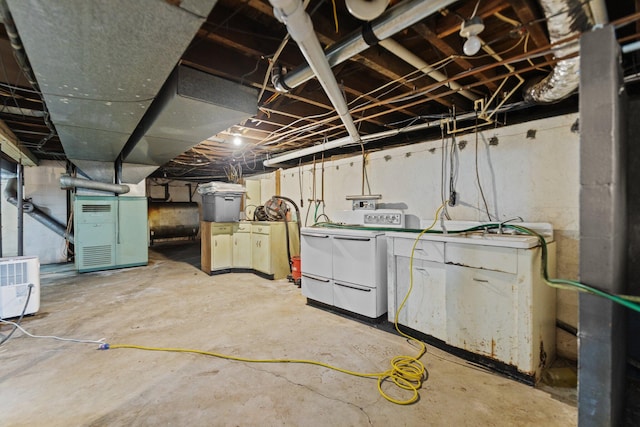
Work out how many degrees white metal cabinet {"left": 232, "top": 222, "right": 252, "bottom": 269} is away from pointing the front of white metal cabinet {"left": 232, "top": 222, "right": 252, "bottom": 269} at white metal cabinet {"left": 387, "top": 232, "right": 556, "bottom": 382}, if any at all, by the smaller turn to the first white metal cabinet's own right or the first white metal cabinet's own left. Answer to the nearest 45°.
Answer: approximately 45° to the first white metal cabinet's own left

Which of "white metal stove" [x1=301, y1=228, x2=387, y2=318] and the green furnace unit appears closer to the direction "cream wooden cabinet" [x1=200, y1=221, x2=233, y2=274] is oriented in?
the white metal stove

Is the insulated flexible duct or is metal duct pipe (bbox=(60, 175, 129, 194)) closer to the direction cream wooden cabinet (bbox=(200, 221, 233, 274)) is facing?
the insulated flexible duct

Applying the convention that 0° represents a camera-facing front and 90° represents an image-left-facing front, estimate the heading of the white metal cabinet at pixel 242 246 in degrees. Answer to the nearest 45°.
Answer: approximately 0°

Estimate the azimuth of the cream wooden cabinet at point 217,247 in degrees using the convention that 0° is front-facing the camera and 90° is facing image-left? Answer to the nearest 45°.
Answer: approximately 315°

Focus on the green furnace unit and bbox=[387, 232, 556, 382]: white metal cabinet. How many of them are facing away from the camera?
0

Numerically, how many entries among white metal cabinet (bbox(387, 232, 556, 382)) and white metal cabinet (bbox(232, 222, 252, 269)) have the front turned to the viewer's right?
0

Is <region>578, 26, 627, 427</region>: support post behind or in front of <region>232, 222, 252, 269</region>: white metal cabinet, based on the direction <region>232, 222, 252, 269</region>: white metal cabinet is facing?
in front

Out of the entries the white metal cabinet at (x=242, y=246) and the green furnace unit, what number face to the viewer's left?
0

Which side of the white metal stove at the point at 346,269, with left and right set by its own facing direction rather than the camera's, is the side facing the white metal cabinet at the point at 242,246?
right

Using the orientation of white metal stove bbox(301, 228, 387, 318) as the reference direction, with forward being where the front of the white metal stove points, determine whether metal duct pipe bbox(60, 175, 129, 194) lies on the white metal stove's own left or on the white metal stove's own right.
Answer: on the white metal stove's own right

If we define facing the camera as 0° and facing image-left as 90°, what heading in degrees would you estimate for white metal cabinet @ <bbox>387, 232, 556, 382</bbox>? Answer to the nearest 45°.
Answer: approximately 45°
